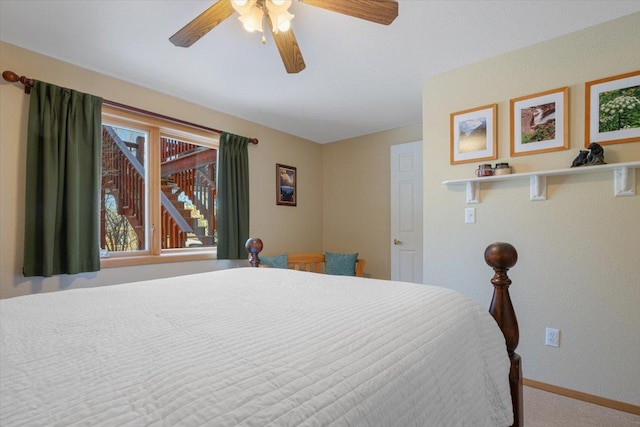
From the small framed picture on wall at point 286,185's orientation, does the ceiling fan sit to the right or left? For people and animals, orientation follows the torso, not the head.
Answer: on its right

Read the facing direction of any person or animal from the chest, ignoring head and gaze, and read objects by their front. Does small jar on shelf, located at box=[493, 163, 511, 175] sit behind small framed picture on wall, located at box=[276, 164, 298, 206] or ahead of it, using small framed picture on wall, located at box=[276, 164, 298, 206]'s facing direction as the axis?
ahead

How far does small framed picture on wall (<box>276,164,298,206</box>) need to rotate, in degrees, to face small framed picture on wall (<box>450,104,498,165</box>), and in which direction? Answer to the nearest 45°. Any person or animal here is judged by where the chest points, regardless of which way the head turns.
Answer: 0° — it already faces it

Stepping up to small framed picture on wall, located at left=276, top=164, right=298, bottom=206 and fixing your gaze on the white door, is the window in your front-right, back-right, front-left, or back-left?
back-right

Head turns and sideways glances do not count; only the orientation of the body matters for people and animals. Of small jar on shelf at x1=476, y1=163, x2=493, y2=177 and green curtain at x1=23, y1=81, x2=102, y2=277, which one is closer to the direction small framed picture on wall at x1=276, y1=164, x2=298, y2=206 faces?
the small jar on shelf

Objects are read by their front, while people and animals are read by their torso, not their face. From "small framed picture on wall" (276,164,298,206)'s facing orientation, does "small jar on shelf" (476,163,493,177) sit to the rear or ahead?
ahead

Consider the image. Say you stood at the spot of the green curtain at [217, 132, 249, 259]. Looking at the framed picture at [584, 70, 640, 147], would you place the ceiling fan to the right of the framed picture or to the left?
right

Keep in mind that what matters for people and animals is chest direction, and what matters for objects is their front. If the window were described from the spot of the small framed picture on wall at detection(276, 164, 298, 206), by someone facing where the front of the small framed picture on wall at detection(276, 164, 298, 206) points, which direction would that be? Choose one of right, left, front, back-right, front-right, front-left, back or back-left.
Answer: right

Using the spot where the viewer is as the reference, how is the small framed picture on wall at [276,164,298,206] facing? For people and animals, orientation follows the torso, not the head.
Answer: facing the viewer and to the right of the viewer

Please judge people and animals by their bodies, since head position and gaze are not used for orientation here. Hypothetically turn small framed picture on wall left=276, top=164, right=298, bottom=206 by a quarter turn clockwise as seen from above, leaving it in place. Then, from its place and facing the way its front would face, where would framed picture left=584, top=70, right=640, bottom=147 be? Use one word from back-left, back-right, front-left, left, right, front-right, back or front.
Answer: left

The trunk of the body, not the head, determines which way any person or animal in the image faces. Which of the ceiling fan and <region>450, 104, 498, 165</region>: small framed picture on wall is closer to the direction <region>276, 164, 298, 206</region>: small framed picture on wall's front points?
the small framed picture on wall

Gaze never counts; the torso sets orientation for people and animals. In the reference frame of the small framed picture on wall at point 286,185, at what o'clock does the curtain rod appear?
The curtain rod is roughly at 3 o'clock from the small framed picture on wall.

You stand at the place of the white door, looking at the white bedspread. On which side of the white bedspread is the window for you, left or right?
right

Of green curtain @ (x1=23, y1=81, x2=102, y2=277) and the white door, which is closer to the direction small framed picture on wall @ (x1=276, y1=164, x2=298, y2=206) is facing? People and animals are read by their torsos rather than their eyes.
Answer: the white door

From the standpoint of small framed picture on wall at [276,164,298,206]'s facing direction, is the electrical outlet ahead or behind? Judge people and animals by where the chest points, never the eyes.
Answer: ahead

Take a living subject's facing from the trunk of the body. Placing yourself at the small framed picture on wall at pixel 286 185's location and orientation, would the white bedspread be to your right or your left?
on your right
